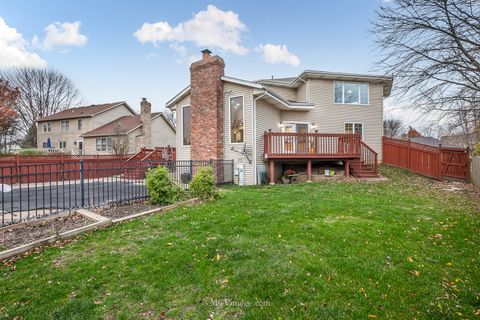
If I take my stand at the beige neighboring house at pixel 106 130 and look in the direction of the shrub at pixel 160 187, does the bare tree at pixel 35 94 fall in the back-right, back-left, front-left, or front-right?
back-right

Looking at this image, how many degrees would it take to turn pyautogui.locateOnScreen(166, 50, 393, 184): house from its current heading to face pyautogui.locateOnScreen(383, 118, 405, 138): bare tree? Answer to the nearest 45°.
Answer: approximately 45° to its right

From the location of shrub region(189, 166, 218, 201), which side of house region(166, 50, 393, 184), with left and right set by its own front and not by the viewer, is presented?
back

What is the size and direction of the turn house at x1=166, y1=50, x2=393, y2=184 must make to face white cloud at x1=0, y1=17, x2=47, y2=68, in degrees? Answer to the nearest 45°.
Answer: approximately 45° to its left

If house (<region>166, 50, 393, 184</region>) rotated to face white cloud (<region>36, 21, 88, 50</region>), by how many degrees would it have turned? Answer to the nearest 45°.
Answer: approximately 45° to its left

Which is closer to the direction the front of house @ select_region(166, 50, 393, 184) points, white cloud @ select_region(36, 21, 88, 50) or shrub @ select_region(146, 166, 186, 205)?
the white cloud

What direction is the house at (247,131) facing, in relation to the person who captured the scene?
facing away from the viewer
